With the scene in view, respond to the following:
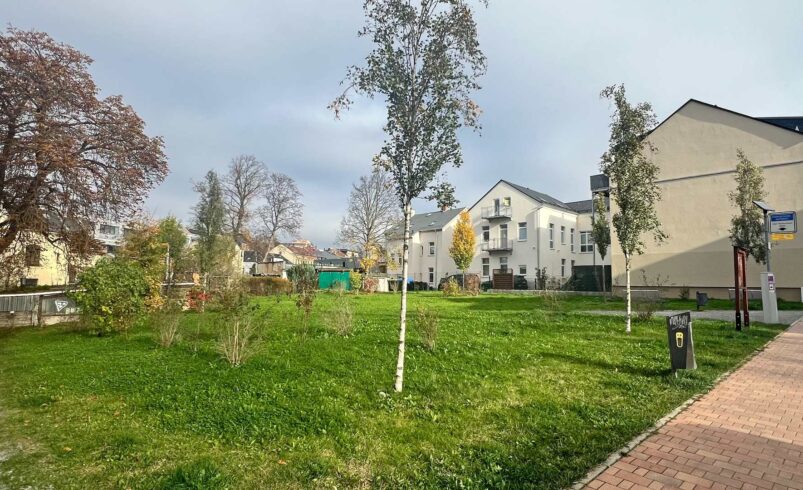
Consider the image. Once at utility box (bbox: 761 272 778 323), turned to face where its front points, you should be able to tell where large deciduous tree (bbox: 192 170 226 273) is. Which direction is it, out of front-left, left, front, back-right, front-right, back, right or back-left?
right

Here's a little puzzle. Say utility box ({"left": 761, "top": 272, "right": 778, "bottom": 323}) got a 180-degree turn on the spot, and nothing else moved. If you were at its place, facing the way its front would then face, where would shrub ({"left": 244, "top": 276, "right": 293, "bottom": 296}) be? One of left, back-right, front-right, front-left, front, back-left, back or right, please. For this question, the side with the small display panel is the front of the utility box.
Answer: left

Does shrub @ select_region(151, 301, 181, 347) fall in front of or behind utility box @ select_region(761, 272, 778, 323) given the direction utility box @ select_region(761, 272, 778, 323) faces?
in front

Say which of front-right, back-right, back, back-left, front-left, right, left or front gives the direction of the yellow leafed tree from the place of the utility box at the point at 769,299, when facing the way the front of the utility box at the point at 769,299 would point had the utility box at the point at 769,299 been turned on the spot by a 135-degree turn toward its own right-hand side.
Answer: front

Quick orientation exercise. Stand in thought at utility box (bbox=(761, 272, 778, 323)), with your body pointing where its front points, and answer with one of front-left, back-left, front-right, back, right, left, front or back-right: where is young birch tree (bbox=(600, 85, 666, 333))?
front-right

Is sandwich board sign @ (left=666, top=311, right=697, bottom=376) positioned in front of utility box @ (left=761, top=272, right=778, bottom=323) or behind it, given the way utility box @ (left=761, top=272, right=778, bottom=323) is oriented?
in front

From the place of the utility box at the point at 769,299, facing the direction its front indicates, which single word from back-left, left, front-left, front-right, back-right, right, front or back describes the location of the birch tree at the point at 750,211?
back

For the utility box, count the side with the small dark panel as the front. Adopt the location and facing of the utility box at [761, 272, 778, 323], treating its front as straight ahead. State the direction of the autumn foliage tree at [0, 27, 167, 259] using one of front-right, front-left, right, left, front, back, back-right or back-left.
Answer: front-right

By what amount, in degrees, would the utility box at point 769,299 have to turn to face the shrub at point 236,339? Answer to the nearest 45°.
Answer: approximately 45° to its right

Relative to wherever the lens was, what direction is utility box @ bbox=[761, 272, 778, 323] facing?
facing the viewer
